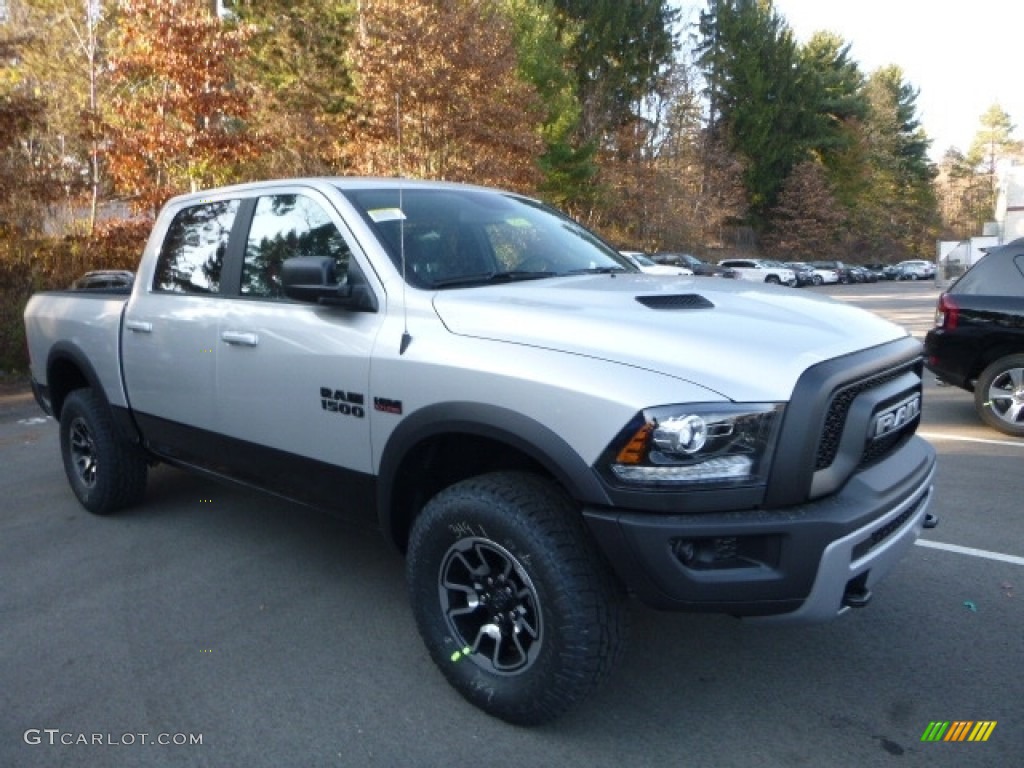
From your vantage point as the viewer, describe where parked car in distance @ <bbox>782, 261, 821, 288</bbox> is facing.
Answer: facing the viewer and to the right of the viewer

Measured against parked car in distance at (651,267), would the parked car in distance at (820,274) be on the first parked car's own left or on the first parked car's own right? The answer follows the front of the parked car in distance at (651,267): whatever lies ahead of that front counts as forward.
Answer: on the first parked car's own left

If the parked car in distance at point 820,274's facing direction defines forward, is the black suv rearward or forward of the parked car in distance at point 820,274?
forward

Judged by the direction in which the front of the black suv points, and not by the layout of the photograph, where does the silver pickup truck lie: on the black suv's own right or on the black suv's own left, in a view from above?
on the black suv's own right

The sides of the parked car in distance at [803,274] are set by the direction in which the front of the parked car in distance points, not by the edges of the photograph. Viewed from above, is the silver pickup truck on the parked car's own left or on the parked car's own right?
on the parked car's own right

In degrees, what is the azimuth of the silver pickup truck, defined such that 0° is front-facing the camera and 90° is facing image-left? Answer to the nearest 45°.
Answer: approximately 315°

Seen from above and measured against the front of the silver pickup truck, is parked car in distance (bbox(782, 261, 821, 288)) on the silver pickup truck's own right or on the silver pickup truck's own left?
on the silver pickup truck's own left

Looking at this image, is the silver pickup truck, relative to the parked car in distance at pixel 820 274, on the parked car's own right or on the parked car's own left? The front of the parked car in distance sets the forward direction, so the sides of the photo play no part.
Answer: on the parked car's own right

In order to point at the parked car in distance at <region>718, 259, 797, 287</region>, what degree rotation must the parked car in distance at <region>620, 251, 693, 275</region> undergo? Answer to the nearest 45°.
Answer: approximately 135° to its left

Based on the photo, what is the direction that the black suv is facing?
to the viewer's right
